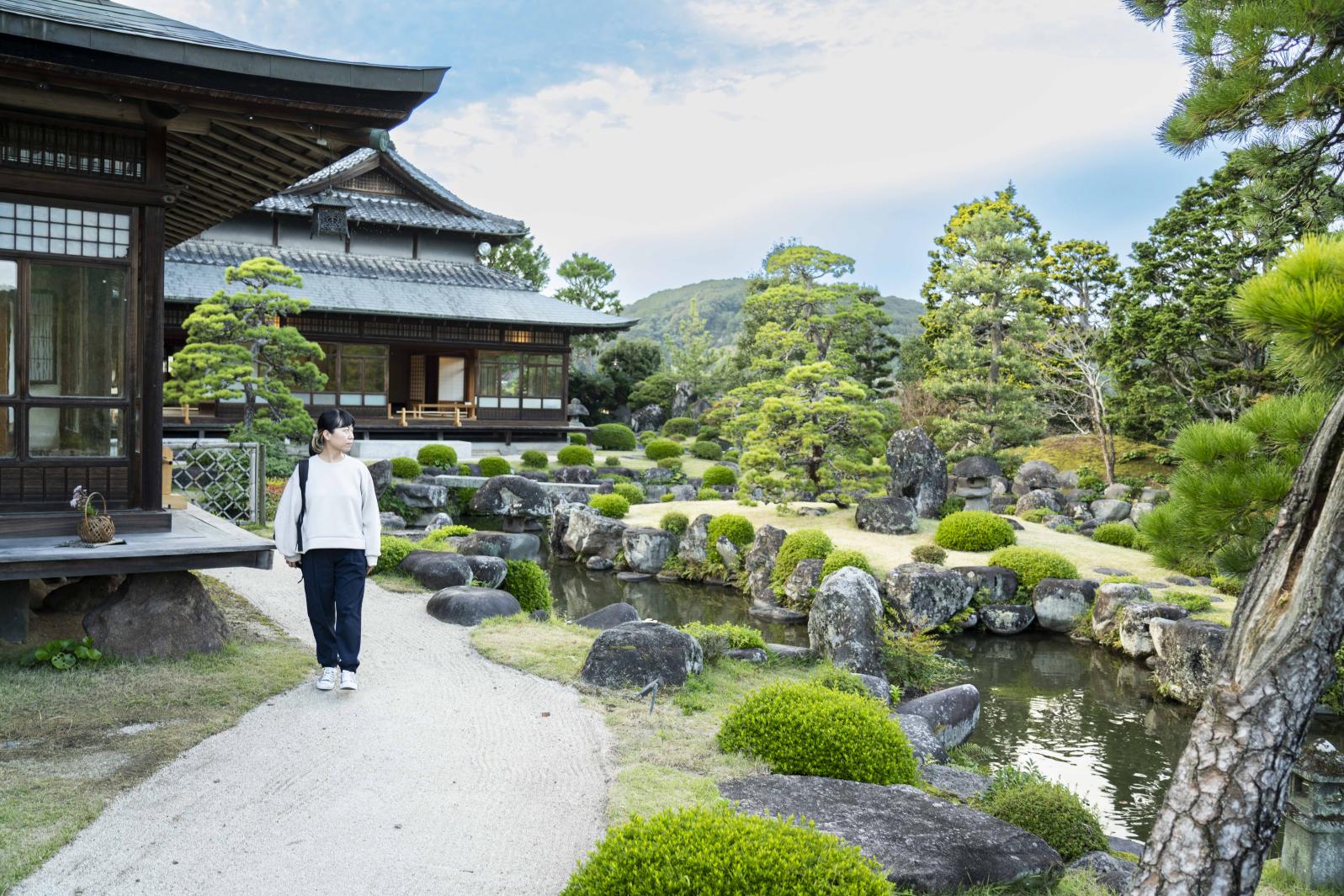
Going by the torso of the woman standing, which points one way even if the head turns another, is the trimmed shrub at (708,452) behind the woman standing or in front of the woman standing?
behind

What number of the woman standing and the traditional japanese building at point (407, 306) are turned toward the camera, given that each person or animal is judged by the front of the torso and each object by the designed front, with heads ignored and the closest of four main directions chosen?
2

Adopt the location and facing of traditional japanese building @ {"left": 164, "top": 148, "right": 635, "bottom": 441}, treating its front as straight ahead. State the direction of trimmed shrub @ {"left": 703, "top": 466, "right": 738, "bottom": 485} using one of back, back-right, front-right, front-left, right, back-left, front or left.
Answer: front-left

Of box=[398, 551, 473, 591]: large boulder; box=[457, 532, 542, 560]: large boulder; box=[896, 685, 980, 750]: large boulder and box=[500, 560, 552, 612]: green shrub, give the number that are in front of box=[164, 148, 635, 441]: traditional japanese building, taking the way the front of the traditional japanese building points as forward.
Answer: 4

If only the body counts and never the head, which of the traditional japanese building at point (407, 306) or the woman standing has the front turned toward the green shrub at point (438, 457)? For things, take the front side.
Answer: the traditional japanese building

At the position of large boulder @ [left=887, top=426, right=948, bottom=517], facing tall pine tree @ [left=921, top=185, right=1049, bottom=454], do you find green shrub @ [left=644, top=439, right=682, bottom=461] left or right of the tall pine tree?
left

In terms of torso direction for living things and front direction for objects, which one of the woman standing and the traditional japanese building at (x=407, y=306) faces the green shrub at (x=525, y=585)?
the traditional japanese building

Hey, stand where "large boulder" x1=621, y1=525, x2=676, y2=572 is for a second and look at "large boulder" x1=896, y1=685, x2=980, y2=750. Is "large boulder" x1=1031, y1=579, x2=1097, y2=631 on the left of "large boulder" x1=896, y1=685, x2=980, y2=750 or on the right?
left

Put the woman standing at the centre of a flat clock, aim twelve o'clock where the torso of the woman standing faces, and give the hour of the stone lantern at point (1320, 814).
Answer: The stone lantern is roughly at 10 o'clock from the woman standing.

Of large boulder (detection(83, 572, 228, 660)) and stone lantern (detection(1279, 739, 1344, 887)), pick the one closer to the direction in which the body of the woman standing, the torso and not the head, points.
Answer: the stone lantern

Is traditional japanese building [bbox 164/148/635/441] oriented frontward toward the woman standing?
yes

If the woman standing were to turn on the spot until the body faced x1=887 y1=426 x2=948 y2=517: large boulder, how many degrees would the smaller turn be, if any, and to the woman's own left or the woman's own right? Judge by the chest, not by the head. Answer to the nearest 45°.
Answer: approximately 135° to the woman's own left

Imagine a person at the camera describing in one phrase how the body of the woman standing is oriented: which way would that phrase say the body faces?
toward the camera

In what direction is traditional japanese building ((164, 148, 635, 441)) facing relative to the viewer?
toward the camera

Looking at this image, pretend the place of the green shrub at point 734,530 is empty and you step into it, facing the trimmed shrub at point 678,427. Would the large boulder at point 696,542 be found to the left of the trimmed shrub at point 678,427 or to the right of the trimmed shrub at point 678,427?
left
